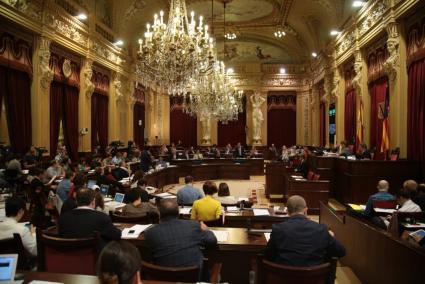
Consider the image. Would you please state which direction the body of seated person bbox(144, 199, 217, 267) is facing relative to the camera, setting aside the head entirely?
away from the camera

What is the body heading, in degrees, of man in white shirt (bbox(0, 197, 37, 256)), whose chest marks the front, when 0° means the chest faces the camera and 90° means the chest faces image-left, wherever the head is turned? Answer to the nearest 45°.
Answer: approximately 225°

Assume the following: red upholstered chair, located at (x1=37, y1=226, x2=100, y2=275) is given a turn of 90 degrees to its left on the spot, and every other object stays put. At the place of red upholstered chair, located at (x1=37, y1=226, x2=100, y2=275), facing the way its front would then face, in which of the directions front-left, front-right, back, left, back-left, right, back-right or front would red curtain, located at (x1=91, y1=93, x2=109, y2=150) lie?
right

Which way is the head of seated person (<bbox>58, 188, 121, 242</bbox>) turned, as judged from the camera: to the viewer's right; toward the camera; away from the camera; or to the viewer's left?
away from the camera

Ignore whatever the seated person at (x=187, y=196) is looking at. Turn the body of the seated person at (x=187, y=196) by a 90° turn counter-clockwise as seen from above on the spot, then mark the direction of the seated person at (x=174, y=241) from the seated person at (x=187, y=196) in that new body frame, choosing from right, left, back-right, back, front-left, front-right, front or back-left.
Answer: left

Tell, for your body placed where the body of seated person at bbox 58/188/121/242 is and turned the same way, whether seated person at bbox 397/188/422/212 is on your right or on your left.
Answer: on your right

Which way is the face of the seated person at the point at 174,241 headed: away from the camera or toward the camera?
away from the camera

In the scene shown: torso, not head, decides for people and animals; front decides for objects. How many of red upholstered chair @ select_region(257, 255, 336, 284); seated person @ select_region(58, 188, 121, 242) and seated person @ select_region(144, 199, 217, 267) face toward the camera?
0

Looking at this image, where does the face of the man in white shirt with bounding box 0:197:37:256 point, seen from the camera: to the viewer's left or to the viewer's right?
to the viewer's right

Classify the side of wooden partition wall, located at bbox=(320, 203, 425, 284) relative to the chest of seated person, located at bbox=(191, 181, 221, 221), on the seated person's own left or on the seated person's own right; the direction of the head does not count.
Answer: on the seated person's own right

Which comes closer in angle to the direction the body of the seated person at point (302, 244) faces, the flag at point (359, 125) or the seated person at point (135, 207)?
the flag

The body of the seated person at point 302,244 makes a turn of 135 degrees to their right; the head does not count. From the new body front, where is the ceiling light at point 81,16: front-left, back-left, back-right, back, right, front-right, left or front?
back

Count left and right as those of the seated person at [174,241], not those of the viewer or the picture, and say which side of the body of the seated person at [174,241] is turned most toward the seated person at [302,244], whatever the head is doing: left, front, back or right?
right

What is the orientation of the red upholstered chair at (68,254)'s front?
away from the camera

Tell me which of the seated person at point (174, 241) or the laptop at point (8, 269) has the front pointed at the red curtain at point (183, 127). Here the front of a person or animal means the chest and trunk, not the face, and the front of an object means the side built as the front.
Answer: the seated person
